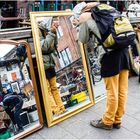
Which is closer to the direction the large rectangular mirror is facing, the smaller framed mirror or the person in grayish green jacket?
the person in grayish green jacket

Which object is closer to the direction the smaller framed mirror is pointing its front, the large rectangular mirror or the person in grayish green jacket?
the person in grayish green jacket
